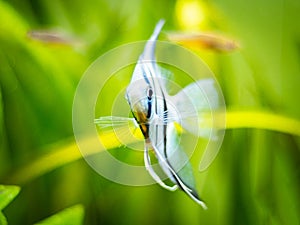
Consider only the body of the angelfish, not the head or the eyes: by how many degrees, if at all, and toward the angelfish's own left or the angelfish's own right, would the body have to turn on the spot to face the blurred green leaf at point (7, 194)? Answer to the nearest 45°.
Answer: approximately 45° to the angelfish's own right

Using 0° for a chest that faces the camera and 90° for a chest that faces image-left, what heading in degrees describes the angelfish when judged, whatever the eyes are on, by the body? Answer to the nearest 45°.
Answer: approximately 45°
